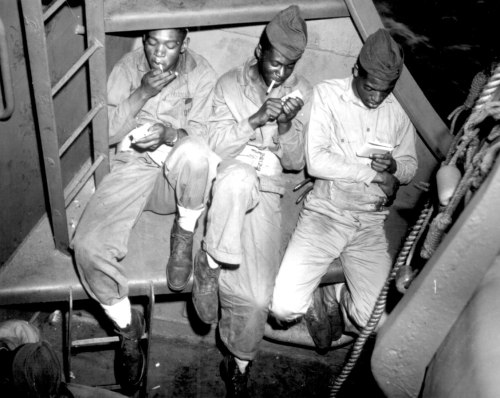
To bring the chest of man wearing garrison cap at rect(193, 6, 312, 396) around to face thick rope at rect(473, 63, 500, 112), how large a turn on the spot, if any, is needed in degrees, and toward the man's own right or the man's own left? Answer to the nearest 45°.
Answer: approximately 45° to the man's own left

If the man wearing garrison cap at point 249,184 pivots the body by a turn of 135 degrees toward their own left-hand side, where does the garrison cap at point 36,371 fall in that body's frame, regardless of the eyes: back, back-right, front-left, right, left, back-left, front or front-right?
back

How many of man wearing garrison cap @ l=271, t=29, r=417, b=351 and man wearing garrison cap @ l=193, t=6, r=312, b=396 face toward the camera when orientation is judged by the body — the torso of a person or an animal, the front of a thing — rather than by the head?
2

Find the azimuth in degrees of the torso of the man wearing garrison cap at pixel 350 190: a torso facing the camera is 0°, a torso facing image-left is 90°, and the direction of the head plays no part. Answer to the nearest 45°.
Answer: approximately 0°
